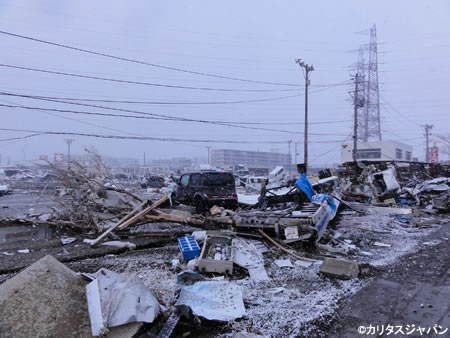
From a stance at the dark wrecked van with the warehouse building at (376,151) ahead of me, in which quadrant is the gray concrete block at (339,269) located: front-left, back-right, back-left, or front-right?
back-right

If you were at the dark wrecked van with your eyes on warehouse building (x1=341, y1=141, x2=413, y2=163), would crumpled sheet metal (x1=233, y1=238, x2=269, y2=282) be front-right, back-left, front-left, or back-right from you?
back-right

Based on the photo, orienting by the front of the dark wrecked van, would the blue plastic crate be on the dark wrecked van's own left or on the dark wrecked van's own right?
on the dark wrecked van's own left

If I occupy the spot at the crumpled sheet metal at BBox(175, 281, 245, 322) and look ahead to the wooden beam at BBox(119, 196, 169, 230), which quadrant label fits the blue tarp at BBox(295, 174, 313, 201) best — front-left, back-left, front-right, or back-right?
front-right

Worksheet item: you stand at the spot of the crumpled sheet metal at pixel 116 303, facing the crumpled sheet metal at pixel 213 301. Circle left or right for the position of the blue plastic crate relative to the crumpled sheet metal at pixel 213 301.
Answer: left

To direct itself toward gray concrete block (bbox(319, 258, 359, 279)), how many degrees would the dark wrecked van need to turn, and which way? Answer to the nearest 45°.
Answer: approximately 135° to its left
